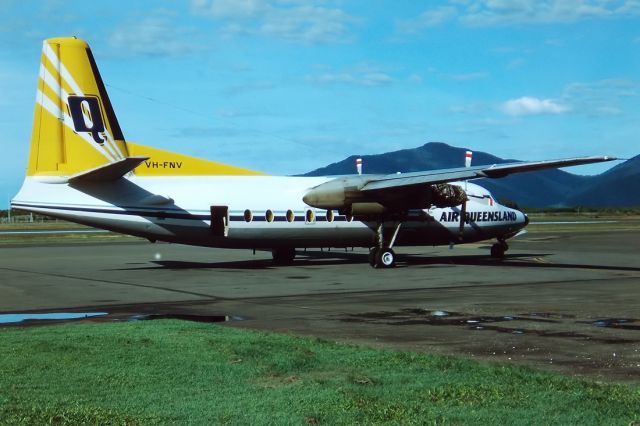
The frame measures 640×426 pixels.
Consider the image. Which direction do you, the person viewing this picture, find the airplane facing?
facing away from the viewer and to the right of the viewer
